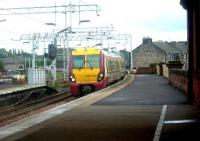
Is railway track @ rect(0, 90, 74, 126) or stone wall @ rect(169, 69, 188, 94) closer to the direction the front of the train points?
the railway track

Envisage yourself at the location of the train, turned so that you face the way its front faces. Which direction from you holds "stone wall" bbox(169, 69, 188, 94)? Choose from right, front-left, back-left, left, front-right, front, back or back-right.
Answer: left

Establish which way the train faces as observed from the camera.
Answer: facing the viewer and to the left of the viewer

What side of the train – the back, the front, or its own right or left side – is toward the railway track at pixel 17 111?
front
